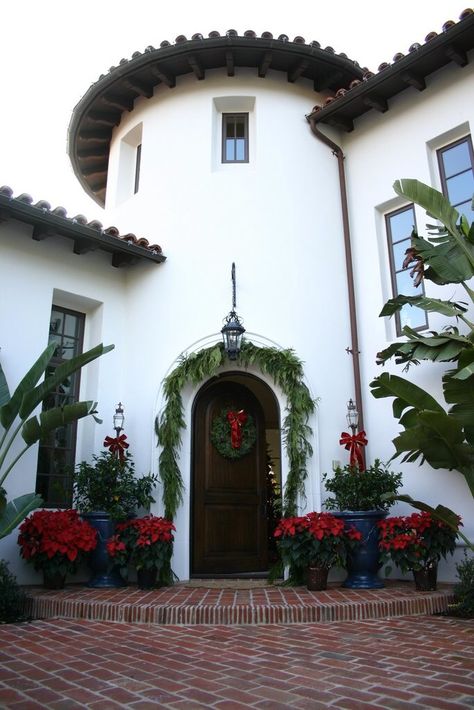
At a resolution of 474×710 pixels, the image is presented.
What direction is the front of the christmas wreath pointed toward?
toward the camera

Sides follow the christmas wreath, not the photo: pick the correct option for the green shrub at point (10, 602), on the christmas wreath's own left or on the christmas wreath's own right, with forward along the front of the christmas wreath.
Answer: on the christmas wreath's own right

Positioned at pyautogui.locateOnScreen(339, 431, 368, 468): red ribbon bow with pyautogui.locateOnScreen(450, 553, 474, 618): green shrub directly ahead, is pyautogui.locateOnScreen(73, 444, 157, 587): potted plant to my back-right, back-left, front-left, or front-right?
back-right

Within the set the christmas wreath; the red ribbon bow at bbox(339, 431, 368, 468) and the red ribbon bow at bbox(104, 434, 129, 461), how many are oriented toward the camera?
3

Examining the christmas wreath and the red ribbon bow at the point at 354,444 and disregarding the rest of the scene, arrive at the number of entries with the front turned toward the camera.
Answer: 2

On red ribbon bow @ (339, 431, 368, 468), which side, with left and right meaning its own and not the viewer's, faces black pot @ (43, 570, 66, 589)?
right

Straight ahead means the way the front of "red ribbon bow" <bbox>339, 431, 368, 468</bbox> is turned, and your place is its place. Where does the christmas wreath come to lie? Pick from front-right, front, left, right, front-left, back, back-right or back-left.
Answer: right

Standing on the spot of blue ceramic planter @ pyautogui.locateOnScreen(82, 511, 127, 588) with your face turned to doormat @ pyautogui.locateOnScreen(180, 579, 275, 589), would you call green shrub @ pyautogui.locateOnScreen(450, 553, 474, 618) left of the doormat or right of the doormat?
right

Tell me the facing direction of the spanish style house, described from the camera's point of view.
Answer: facing the viewer

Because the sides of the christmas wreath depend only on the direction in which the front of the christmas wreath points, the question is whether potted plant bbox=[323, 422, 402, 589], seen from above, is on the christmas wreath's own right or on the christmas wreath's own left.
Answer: on the christmas wreath's own left

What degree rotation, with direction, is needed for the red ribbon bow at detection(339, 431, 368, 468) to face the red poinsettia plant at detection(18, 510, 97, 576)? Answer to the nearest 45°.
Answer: approximately 45° to its right

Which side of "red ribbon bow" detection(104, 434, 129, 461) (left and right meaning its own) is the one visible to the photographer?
front
